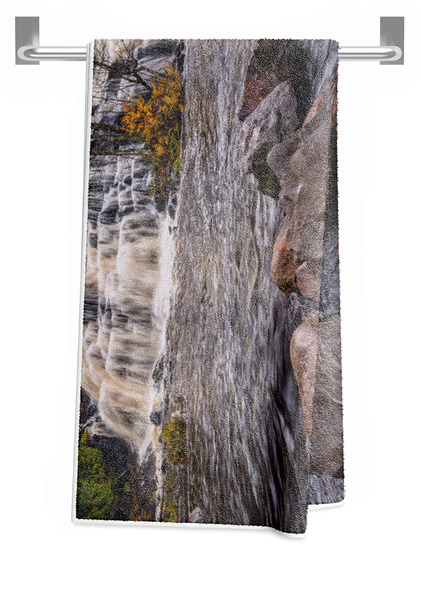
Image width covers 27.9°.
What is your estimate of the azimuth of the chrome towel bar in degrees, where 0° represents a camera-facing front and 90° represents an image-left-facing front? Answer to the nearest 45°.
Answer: approximately 0°
